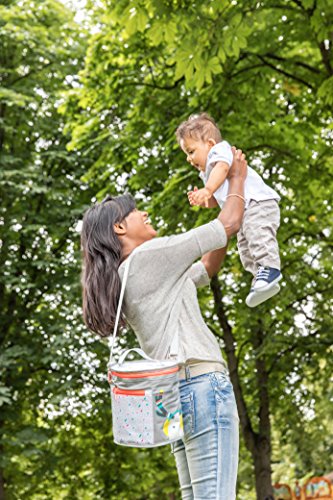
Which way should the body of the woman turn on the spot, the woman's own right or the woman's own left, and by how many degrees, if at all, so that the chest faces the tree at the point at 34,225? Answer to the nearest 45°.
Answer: approximately 90° to the woman's own left

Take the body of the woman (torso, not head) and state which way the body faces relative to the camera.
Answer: to the viewer's right

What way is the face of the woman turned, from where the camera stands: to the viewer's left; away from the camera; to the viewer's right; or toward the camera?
to the viewer's right

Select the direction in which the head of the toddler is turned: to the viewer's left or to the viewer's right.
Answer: to the viewer's left

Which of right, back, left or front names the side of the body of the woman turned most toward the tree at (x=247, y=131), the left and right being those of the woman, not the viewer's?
left
